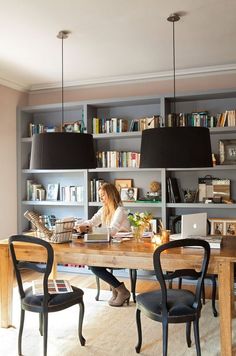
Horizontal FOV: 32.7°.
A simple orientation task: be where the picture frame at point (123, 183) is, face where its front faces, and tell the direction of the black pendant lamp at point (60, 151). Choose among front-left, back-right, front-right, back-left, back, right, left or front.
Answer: front

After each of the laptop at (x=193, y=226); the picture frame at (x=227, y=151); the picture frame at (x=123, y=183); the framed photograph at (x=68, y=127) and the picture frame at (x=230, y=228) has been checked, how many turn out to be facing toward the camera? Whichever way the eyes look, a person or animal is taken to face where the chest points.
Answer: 4

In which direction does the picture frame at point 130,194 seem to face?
toward the camera

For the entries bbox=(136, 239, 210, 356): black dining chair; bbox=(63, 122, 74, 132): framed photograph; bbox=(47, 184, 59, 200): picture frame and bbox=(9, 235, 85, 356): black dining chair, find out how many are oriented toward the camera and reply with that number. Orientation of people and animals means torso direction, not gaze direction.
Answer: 2

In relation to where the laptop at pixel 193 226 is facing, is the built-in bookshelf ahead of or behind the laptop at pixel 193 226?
ahead

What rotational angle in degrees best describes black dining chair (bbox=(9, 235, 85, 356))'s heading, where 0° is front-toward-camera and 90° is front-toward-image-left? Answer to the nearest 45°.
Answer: approximately 225°

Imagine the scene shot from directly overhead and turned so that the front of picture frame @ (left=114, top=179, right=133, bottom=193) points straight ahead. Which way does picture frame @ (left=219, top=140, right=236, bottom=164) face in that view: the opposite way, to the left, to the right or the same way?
the same way

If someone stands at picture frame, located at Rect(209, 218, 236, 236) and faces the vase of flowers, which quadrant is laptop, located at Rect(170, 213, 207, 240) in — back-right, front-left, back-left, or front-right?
front-left

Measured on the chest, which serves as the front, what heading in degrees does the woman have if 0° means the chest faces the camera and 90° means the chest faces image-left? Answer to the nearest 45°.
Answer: approximately 45°

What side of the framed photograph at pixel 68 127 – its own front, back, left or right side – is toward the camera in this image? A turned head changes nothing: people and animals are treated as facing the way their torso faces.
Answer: front

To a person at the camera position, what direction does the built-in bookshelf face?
facing the viewer

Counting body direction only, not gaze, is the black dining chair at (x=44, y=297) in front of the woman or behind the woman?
in front

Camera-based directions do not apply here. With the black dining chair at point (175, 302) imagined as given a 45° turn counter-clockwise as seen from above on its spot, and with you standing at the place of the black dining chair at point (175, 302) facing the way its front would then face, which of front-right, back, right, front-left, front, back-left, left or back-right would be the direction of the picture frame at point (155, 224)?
right

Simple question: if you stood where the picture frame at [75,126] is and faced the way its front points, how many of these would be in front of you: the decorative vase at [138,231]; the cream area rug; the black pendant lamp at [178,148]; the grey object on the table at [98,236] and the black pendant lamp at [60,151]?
5

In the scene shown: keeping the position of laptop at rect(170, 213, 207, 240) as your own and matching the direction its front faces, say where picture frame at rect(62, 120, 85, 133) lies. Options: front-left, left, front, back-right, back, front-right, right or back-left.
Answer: front

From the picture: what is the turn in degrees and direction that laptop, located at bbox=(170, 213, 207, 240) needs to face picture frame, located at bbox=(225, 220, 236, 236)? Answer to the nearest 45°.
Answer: approximately 45° to its right

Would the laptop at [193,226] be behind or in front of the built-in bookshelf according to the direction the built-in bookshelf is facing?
in front

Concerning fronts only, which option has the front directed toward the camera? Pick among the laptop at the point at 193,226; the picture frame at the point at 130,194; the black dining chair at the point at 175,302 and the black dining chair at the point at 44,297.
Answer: the picture frame

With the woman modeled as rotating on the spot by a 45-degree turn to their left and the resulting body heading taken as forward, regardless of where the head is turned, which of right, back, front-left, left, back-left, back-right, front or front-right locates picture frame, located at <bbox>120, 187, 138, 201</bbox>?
back
